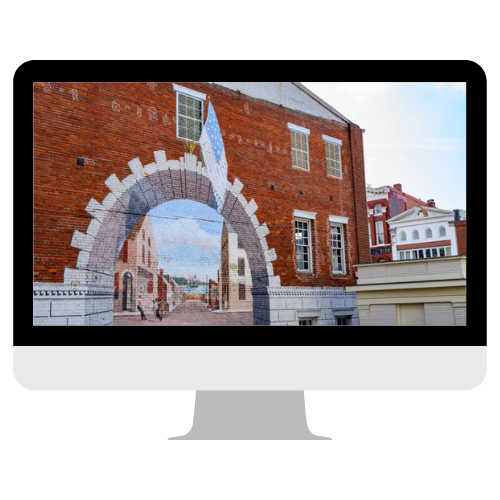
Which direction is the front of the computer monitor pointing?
toward the camera
